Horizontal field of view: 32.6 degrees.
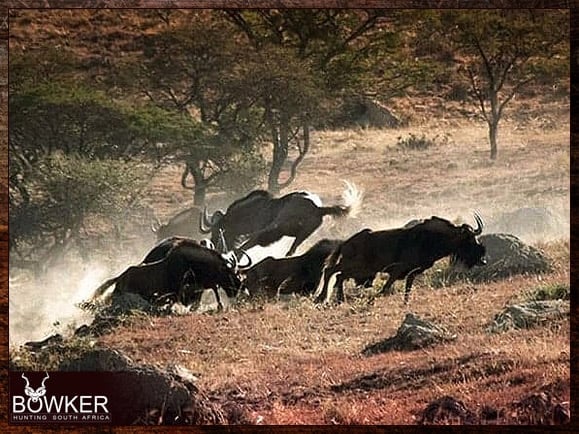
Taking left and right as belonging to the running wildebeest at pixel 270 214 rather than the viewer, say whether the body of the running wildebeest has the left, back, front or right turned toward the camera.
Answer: left

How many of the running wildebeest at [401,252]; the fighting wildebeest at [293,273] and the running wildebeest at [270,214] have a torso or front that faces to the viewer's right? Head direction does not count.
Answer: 2

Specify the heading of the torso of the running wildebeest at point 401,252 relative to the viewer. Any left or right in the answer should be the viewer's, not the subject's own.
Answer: facing to the right of the viewer

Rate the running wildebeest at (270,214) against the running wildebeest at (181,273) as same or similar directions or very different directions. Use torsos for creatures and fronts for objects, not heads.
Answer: very different directions

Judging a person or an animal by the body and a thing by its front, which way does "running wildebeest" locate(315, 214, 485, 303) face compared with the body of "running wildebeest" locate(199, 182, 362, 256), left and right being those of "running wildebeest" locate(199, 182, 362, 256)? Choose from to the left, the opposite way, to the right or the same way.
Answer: the opposite way

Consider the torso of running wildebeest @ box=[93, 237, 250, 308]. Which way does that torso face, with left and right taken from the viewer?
facing to the right of the viewer

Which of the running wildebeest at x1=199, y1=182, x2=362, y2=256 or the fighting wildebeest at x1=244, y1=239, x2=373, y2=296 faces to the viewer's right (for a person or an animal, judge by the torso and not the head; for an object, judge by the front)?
the fighting wildebeest at x1=244, y1=239, x2=373, y2=296

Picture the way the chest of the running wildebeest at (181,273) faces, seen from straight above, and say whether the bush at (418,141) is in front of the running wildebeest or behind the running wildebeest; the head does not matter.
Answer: in front

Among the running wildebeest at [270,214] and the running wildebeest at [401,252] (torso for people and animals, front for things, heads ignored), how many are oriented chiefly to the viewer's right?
1

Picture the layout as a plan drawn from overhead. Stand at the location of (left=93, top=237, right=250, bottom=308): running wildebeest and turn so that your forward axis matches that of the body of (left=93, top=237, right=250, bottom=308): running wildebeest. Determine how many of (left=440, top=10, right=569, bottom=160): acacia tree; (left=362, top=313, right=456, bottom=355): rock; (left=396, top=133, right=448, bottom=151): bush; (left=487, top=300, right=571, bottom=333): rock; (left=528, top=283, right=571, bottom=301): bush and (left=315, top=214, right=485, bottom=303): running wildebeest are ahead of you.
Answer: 6

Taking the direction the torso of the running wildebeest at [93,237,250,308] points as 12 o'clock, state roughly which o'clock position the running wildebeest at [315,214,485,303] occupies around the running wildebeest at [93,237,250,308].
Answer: the running wildebeest at [315,214,485,303] is roughly at 12 o'clock from the running wildebeest at [93,237,250,308].

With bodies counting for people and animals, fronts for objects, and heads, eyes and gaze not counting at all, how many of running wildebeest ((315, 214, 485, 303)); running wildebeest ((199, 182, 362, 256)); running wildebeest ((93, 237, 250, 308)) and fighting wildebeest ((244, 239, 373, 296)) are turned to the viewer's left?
1
